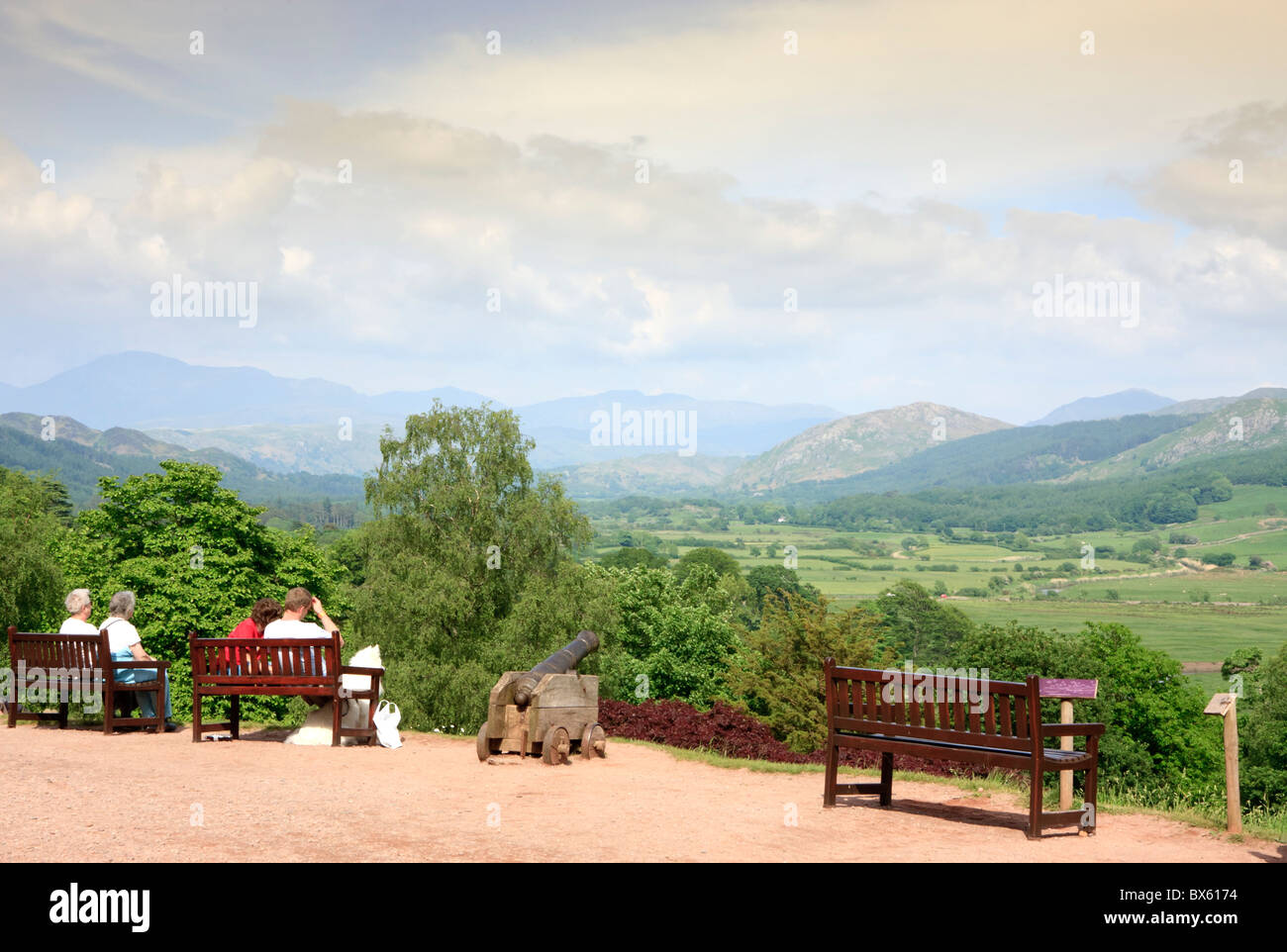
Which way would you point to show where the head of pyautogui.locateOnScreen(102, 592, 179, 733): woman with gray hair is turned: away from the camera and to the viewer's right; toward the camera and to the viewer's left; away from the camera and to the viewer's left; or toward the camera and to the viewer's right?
away from the camera and to the viewer's right

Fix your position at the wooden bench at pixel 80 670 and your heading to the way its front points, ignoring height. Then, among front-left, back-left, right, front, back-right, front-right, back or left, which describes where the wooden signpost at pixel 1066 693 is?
right

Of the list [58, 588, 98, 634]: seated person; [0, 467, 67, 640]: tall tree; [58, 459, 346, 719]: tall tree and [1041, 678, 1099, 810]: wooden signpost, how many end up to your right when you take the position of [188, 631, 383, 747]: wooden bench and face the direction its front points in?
1

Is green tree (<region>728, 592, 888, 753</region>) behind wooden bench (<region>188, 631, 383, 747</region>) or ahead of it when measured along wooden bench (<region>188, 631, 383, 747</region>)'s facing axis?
ahead

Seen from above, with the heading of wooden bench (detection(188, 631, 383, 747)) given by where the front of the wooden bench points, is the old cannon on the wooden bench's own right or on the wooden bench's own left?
on the wooden bench's own right

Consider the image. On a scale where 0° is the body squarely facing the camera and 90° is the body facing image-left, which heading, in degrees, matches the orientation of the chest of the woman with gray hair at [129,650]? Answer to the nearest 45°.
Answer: approximately 225°

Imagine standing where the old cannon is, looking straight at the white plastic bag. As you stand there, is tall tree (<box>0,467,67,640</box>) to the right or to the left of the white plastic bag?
right

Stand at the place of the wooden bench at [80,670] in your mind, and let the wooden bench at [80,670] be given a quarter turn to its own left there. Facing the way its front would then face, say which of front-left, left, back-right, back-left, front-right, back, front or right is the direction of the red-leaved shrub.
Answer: back-right

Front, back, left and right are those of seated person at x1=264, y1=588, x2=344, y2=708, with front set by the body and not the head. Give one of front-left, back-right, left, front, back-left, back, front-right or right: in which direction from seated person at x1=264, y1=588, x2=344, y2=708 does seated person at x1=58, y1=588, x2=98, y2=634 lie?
left

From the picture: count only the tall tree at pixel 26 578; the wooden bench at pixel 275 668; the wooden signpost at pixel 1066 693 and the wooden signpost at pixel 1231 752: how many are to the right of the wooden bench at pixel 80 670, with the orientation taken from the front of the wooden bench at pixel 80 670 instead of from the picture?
3

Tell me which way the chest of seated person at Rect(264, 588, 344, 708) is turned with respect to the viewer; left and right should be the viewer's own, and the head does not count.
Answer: facing away from the viewer and to the right of the viewer

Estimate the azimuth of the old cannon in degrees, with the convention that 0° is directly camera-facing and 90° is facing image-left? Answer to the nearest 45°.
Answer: approximately 225°

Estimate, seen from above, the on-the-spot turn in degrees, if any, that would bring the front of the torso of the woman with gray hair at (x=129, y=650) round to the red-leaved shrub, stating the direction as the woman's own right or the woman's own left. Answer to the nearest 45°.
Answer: approximately 45° to the woman's own right

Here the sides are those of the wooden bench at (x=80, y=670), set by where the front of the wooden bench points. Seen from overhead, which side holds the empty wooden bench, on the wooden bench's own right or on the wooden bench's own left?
on the wooden bench's own right
